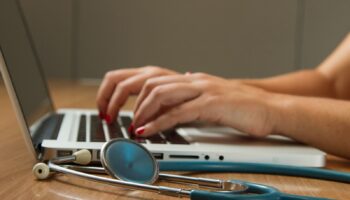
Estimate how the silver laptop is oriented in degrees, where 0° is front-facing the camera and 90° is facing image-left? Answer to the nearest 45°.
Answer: approximately 270°
